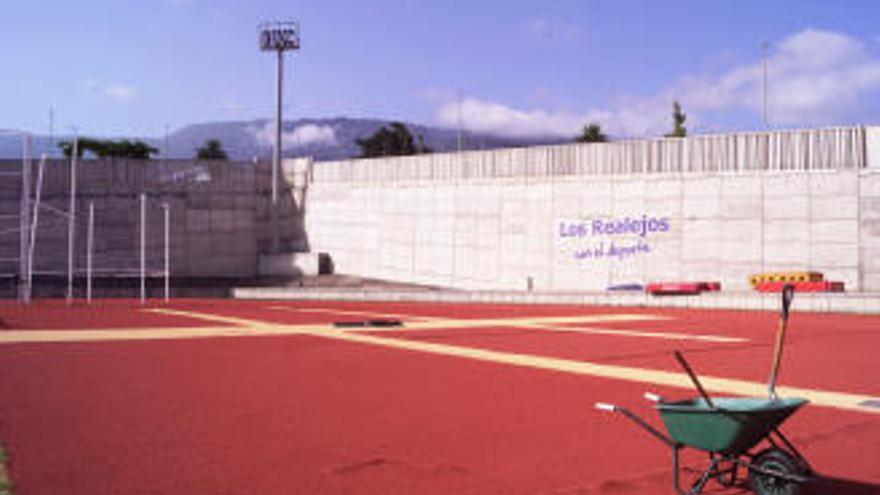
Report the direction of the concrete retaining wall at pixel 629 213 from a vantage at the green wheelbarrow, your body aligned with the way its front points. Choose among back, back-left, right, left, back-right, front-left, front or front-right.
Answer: back-left

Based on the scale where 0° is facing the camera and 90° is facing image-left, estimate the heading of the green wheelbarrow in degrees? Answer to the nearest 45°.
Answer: approximately 315°
